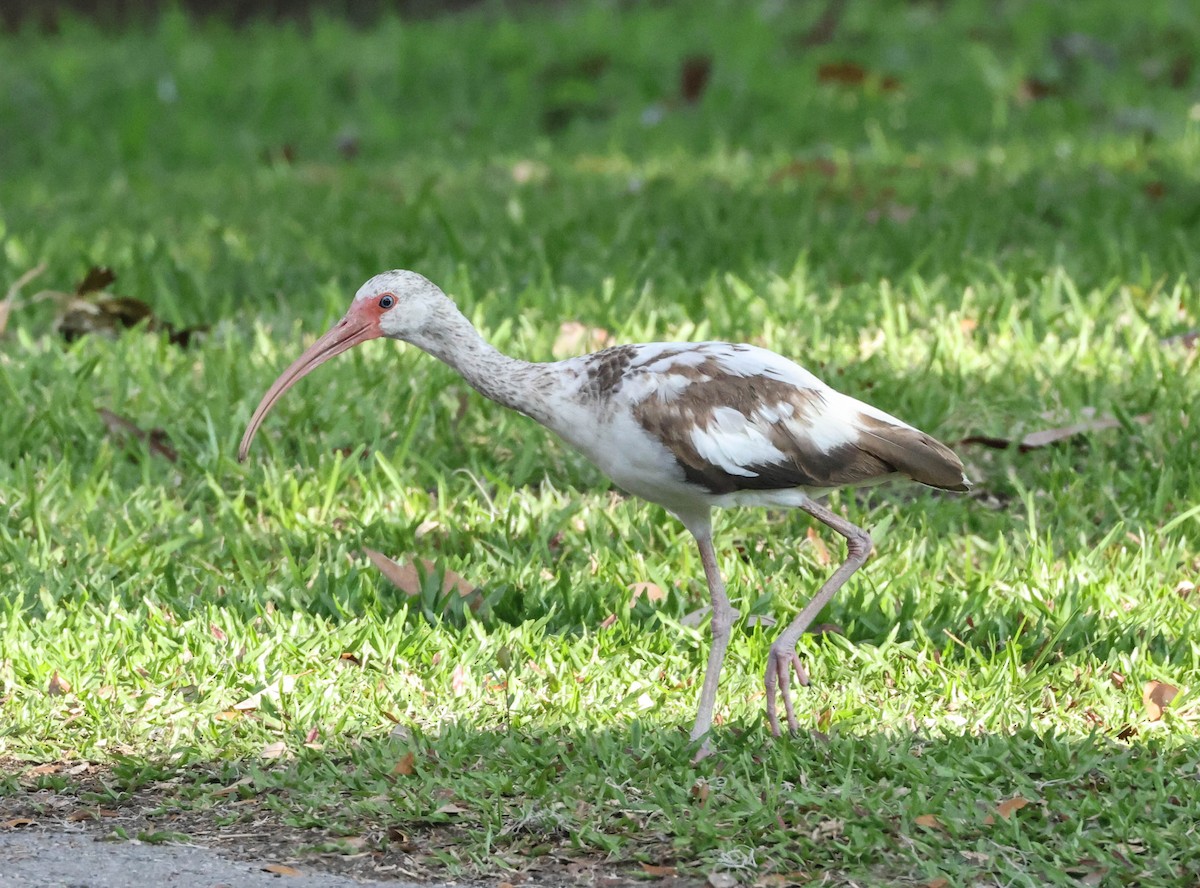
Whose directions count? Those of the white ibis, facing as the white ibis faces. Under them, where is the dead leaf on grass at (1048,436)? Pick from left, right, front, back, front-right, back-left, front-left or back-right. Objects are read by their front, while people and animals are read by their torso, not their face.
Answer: back-right

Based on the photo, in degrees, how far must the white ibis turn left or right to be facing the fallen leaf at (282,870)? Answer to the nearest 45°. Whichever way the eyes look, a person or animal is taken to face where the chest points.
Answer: approximately 45° to its left

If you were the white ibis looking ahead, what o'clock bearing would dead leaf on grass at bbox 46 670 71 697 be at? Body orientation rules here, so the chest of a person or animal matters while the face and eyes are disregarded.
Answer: The dead leaf on grass is roughly at 12 o'clock from the white ibis.

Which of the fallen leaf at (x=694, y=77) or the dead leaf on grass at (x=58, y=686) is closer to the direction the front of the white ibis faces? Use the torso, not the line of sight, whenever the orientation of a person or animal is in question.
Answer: the dead leaf on grass

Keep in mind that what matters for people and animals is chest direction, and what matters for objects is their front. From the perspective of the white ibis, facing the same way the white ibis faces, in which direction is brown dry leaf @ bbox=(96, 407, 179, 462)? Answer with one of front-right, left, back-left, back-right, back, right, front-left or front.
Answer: front-right

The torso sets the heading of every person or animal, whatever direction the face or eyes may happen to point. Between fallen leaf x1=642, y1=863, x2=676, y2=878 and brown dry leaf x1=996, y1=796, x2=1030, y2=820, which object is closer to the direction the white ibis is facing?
the fallen leaf

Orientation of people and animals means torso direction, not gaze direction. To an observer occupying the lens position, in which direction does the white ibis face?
facing to the left of the viewer

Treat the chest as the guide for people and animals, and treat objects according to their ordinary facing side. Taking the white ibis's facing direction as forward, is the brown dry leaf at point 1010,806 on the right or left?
on its left

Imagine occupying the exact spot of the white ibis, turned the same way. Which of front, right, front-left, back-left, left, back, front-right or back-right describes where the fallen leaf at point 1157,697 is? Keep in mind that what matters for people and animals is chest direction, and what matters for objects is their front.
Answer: back
